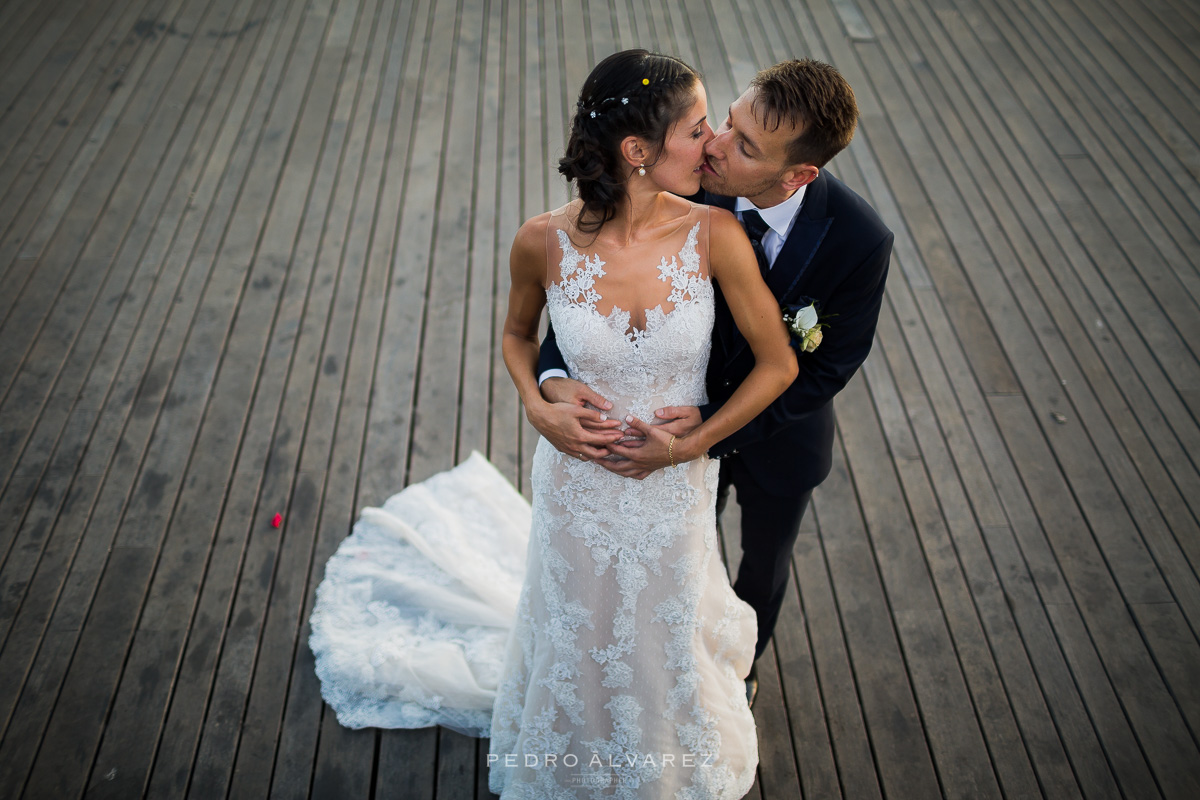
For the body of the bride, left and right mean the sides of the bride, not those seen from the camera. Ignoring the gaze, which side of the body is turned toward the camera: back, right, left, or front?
front

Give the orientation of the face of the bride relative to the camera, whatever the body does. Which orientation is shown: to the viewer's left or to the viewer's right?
to the viewer's right
